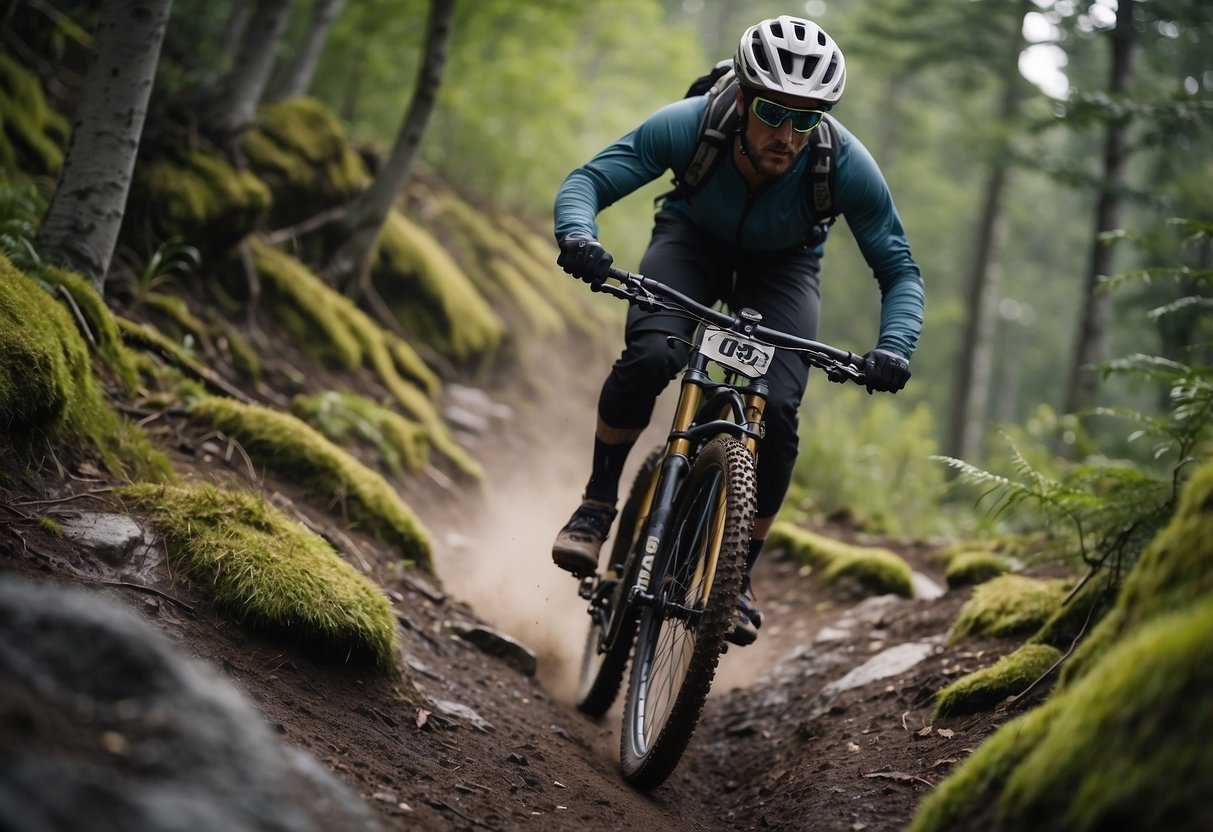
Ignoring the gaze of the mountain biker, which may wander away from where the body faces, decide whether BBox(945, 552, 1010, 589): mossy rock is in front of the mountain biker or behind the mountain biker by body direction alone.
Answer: behind

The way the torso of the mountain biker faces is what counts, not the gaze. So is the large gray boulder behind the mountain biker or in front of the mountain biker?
in front

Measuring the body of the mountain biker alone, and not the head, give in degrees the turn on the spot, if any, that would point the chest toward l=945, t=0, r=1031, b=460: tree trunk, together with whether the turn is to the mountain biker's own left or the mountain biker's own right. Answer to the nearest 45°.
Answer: approximately 180°

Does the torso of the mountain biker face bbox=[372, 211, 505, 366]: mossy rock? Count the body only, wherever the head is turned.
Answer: no

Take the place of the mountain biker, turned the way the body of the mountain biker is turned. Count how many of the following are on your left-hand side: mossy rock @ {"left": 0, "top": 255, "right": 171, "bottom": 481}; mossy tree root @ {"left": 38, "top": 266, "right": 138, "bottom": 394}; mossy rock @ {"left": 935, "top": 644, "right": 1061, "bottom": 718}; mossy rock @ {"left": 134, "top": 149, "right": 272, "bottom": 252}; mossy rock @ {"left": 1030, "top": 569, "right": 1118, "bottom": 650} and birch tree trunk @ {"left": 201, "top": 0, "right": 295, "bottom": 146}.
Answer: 2

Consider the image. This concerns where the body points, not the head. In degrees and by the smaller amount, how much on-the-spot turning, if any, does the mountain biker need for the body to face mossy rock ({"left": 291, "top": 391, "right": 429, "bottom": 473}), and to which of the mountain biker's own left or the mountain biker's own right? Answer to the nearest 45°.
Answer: approximately 135° to the mountain biker's own right

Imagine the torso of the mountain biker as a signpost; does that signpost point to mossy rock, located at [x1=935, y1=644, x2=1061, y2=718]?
no

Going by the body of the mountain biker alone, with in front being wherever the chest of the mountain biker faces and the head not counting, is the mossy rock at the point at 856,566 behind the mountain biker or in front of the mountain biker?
behind

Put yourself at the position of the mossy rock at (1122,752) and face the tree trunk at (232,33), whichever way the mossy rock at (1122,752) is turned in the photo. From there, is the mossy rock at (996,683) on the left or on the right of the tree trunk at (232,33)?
right

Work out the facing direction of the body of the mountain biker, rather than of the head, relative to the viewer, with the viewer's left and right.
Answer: facing the viewer

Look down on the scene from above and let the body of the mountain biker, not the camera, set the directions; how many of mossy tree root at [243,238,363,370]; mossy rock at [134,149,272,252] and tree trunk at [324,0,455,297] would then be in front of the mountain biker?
0

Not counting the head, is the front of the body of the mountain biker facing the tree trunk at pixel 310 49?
no
